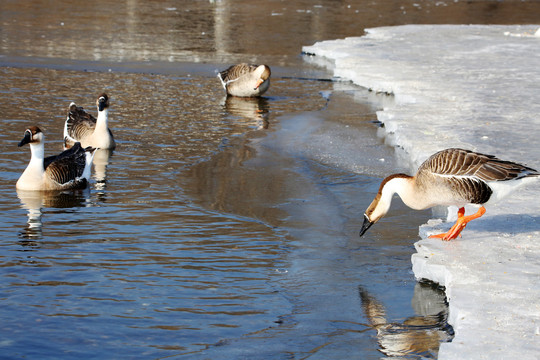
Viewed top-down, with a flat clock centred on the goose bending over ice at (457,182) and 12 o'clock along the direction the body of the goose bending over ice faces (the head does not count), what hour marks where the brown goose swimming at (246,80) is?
The brown goose swimming is roughly at 2 o'clock from the goose bending over ice.

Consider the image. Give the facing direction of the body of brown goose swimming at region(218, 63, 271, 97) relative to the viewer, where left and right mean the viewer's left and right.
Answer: facing to the right of the viewer

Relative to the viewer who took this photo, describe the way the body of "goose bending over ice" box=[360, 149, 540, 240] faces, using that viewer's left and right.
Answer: facing to the left of the viewer

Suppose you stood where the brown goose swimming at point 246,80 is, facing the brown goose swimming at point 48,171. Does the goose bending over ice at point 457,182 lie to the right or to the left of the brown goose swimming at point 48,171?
left

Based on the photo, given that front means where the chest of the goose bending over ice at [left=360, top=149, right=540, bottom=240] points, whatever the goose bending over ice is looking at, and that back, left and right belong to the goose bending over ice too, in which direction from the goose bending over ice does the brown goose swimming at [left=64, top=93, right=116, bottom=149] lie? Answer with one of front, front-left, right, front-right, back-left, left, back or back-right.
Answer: front-right

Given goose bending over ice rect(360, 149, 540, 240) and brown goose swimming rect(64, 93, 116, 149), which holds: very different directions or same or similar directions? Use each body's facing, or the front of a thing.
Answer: very different directions

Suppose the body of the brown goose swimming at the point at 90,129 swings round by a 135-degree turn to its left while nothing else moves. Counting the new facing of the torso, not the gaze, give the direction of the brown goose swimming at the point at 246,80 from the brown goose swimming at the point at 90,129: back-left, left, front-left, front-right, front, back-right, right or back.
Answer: front-right
